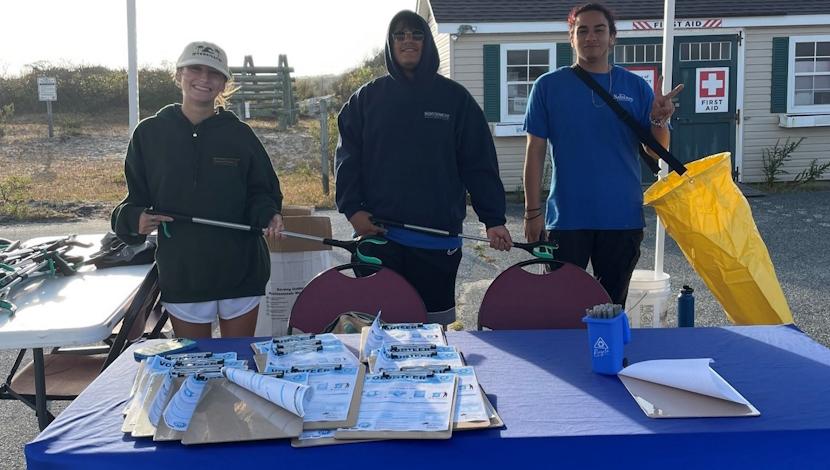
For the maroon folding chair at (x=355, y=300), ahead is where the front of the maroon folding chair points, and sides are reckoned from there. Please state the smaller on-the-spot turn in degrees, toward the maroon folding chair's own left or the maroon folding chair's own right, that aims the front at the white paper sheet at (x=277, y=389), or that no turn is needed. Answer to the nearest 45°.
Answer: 0° — it already faces it

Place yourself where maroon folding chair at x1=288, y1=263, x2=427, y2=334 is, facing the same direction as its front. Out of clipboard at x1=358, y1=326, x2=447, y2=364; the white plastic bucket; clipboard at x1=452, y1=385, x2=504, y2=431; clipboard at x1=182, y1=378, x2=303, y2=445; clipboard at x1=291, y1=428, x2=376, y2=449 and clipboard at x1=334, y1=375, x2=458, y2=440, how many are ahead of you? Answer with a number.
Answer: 5

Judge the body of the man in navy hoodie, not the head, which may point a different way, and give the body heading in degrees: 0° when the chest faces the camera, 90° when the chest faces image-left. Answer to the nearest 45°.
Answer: approximately 0°

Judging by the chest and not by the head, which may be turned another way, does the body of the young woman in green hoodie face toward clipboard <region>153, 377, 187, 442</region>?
yes

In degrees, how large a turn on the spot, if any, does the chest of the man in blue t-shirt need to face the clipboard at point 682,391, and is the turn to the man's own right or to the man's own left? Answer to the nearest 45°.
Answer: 0° — they already face it
